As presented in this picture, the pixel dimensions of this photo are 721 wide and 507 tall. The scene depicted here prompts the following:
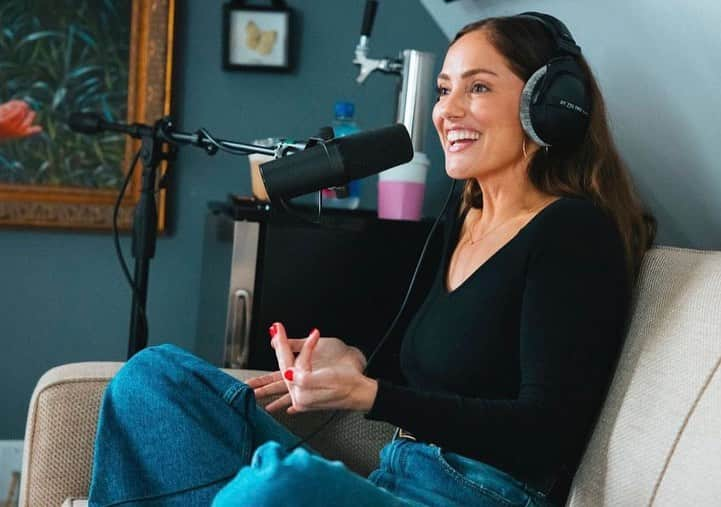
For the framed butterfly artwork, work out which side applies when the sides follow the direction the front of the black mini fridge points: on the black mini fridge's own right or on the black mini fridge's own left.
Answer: on the black mini fridge's own right

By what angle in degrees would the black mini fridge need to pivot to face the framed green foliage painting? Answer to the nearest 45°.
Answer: approximately 90° to its right

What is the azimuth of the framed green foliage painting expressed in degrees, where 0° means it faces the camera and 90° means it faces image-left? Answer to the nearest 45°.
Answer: approximately 0°

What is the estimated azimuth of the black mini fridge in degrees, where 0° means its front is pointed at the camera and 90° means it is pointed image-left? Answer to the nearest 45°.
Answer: approximately 45°

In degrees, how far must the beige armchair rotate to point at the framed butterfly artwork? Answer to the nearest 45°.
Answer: approximately 90° to its right

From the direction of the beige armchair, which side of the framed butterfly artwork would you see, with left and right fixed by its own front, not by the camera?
front

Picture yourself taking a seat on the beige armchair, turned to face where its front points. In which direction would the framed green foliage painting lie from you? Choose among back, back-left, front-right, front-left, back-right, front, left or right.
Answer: right

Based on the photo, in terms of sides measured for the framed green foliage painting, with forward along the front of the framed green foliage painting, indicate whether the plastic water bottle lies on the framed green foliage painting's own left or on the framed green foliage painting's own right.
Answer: on the framed green foliage painting's own left

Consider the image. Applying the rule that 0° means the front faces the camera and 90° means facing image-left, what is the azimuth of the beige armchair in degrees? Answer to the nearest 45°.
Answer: approximately 45°
